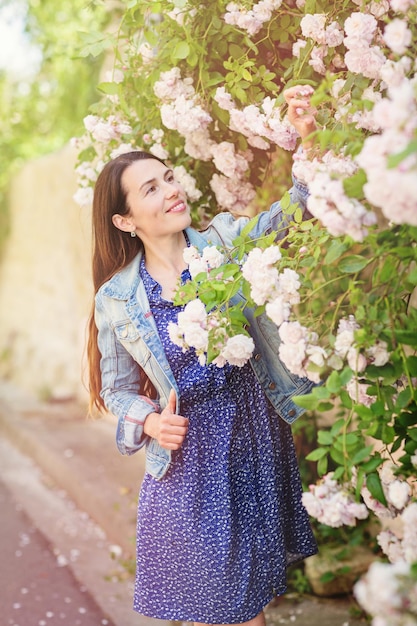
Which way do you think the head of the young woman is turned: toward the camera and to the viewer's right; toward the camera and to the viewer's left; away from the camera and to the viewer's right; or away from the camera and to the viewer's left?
toward the camera and to the viewer's right

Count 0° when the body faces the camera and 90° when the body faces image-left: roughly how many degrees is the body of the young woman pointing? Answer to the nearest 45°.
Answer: approximately 315°
